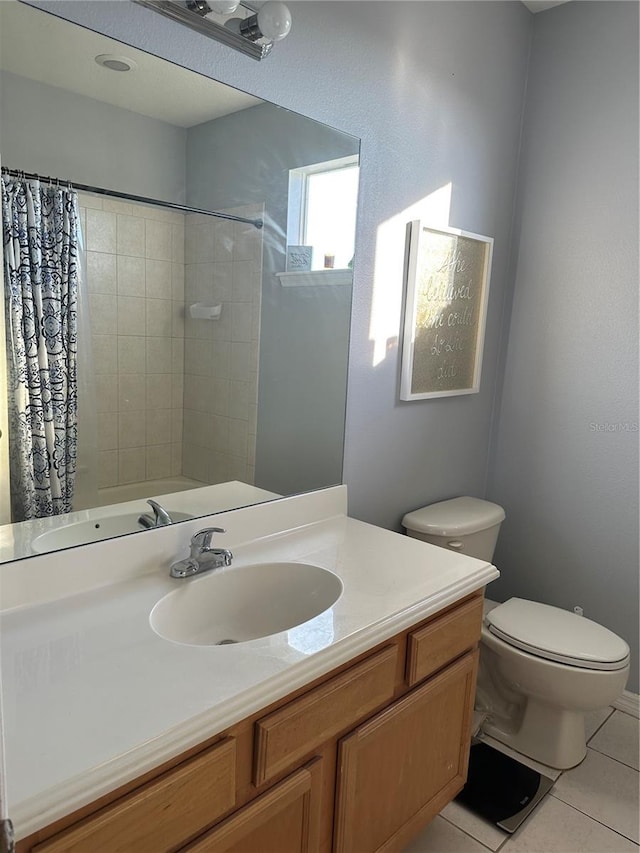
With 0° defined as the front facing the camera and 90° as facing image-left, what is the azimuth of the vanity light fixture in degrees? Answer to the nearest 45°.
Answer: approximately 315°

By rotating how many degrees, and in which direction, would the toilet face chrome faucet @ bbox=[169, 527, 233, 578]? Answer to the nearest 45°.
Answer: approximately 90° to its right

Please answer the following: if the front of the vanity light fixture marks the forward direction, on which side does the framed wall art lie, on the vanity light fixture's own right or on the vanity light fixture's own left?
on the vanity light fixture's own left

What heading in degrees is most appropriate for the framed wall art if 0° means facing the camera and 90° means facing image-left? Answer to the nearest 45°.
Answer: approximately 315°

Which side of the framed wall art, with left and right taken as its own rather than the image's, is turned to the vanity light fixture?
right

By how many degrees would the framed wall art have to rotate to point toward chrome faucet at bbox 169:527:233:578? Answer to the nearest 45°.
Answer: approximately 90° to its right

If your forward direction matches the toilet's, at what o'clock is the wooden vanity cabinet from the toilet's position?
The wooden vanity cabinet is roughly at 2 o'clock from the toilet.

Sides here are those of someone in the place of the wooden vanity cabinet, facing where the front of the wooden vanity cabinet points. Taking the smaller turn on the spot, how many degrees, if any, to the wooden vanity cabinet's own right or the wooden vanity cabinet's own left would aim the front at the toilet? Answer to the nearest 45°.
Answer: approximately 90° to the wooden vanity cabinet's own left
